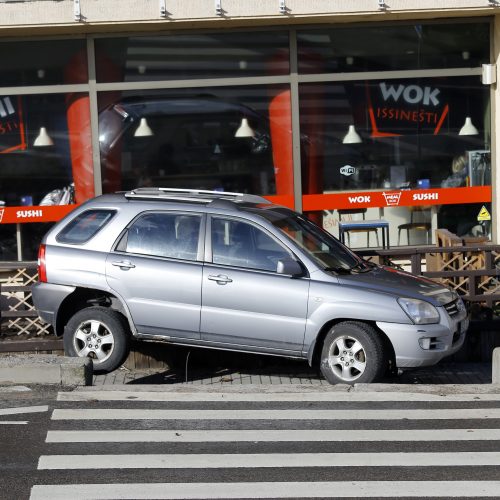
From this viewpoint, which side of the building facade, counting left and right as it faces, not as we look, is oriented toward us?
front

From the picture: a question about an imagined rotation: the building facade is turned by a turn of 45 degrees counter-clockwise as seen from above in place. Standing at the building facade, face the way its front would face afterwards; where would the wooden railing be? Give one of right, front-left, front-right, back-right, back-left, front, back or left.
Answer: front

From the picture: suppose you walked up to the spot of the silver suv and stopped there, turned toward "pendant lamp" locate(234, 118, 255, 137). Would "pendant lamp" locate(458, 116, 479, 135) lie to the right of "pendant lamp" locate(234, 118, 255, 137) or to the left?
right

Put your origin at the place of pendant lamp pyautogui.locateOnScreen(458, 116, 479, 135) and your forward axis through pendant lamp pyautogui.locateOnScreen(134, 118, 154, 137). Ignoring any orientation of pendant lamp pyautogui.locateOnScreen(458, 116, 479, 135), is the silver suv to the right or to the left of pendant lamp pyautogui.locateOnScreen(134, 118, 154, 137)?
left

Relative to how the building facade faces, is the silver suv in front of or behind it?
in front
